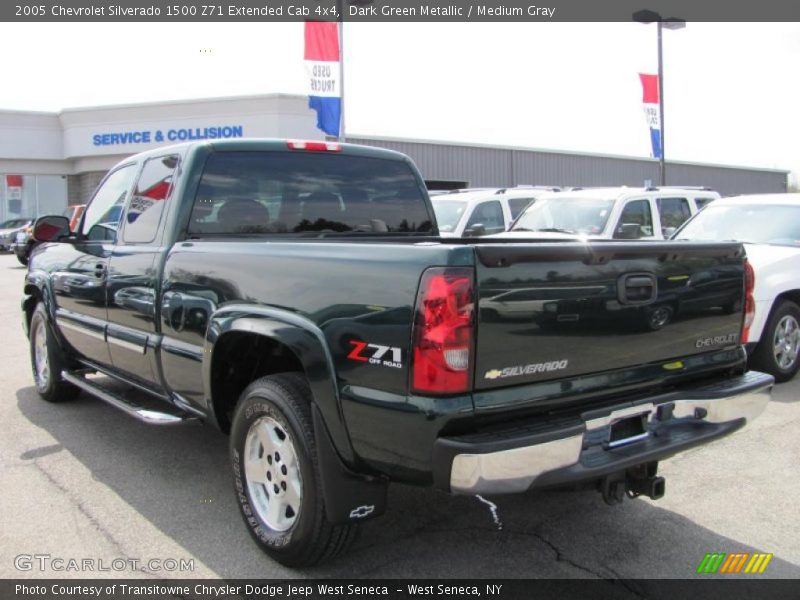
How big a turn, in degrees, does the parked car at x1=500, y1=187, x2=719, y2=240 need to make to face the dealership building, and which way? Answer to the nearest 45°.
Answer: approximately 90° to its right

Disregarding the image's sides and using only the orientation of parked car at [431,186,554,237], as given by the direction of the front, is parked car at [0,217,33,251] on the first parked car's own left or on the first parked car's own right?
on the first parked car's own right

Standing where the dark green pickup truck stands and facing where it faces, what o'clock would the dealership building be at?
The dealership building is roughly at 1 o'clock from the dark green pickup truck.

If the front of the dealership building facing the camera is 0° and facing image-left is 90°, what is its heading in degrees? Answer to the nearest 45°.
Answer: approximately 45°

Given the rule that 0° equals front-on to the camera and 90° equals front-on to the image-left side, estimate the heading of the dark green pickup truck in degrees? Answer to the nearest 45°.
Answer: approximately 135°
